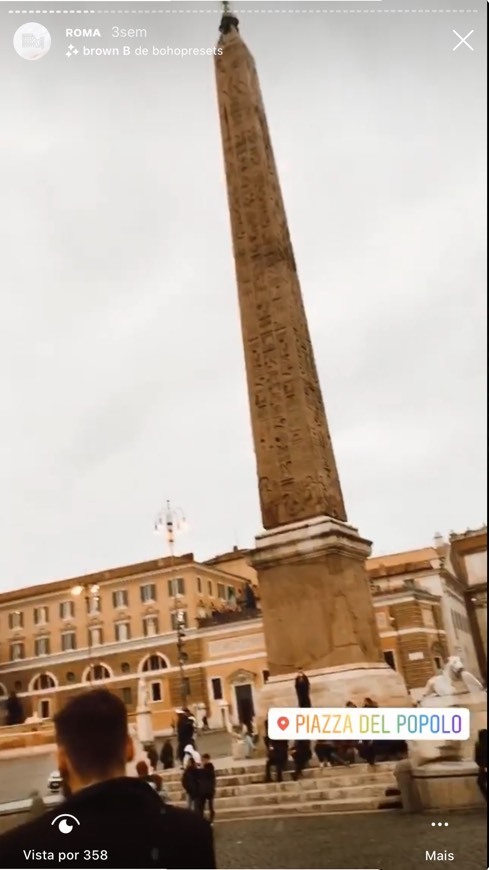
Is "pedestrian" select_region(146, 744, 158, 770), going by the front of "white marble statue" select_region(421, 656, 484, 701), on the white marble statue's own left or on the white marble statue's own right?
on the white marble statue's own right

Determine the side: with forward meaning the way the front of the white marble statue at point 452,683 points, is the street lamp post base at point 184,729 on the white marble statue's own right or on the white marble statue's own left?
on the white marble statue's own right

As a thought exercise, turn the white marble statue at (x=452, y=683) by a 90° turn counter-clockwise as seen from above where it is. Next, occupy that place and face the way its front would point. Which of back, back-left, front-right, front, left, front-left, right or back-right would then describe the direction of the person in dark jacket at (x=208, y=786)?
back-left

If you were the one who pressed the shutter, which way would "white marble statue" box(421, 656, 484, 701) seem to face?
facing the viewer and to the right of the viewer

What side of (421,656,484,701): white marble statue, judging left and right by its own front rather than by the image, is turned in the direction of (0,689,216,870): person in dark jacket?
right
